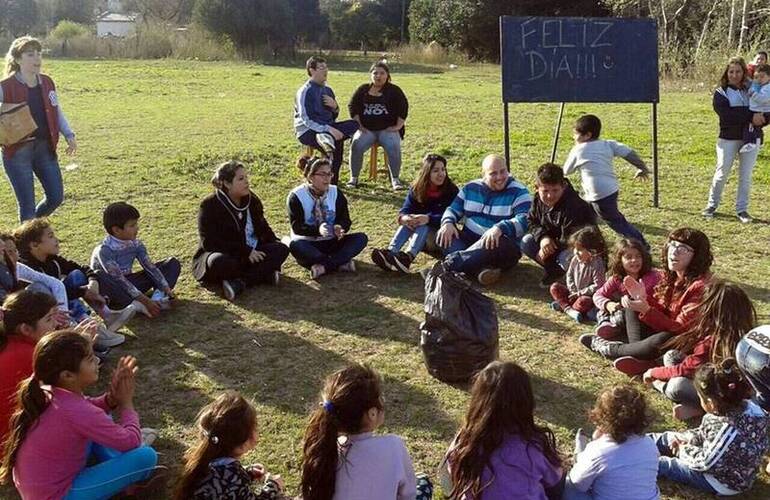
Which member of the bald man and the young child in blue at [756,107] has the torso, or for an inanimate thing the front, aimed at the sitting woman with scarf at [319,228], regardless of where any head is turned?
the young child in blue

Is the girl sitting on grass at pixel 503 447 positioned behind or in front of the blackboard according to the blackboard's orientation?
in front

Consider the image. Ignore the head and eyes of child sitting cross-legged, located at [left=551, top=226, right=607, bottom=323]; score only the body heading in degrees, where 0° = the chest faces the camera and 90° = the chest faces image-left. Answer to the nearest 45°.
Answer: approximately 45°

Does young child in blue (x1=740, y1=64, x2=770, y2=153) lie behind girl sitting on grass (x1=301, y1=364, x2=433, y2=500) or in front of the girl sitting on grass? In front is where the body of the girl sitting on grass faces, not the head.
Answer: in front

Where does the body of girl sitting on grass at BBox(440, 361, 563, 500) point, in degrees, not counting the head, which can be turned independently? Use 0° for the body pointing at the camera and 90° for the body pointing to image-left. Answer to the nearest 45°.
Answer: approximately 180°

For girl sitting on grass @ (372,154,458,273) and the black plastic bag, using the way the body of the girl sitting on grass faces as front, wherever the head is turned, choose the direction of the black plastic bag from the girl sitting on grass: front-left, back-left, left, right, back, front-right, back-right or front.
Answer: front-left

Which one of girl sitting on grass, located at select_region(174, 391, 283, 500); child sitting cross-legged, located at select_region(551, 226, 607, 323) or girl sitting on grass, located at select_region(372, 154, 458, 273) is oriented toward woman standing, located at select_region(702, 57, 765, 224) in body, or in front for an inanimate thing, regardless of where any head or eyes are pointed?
girl sitting on grass, located at select_region(174, 391, 283, 500)

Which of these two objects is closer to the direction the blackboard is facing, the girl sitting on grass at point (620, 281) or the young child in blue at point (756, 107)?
the girl sitting on grass

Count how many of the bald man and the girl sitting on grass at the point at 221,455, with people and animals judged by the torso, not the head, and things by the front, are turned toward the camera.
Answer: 1

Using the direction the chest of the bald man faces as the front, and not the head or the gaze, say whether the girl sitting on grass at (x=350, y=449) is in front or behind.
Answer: in front

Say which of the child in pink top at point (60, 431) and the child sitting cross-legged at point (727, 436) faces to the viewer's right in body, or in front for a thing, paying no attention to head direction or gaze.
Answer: the child in pink top
